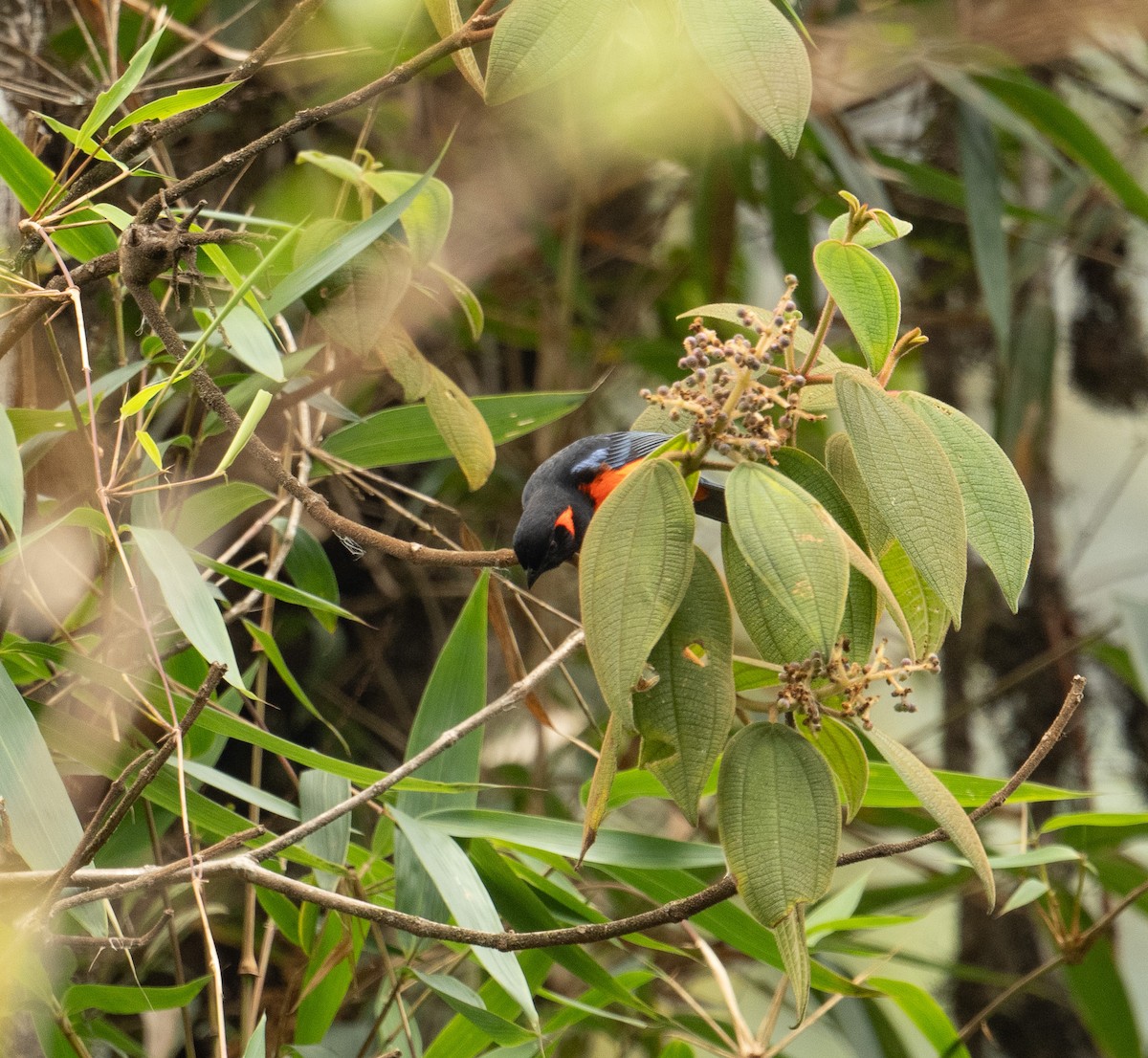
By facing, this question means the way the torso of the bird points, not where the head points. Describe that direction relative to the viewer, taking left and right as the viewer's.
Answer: facing to the left of the viewer

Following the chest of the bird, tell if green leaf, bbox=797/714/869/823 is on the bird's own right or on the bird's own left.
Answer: on the bird's own left
